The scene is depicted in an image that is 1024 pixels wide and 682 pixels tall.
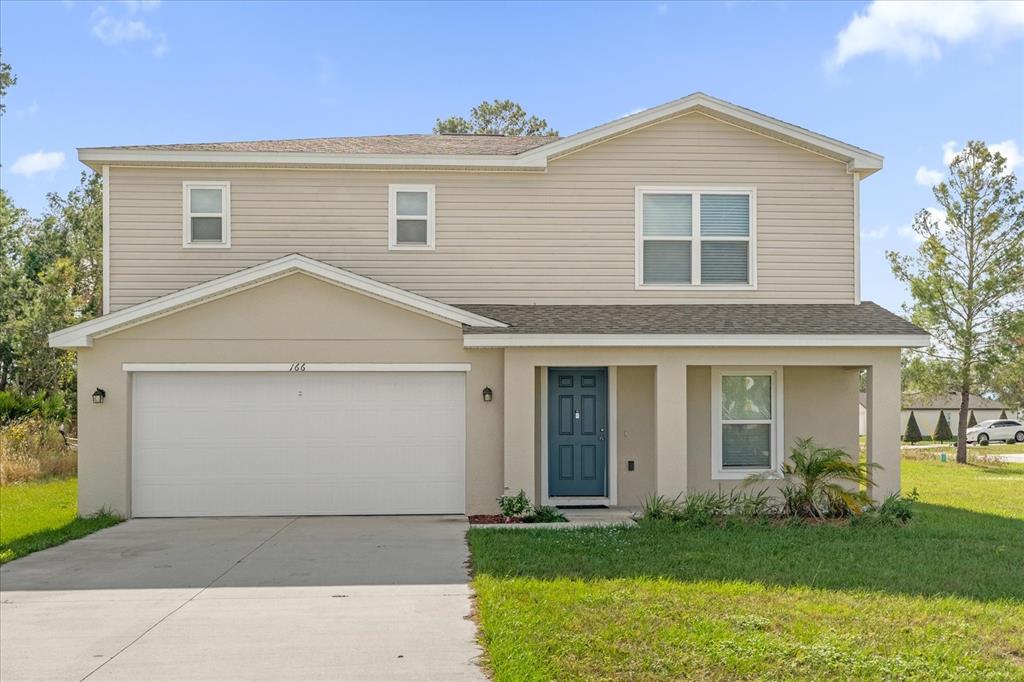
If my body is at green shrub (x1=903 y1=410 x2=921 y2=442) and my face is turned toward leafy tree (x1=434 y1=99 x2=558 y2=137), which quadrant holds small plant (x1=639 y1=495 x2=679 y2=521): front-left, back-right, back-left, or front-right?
front-left

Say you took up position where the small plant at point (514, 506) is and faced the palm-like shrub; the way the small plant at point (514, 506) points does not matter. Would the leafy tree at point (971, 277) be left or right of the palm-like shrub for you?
left

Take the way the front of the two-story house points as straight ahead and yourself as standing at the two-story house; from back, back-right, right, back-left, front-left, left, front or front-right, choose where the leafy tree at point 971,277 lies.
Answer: back-left

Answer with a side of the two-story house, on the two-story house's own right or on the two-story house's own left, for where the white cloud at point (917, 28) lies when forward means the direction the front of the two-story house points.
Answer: on the two-story house's own left

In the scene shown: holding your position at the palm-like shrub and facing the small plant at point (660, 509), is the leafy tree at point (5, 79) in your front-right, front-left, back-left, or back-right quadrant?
front-right

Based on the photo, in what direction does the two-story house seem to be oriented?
toward the camera

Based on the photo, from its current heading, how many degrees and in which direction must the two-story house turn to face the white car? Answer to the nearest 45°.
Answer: approximately 135° to its left

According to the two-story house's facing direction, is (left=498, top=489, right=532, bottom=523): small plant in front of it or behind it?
in front

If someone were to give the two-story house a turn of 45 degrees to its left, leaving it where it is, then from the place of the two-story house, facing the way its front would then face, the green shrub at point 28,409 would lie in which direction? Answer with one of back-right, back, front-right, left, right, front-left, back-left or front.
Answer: back

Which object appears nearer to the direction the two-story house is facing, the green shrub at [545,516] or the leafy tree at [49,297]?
the green shrub

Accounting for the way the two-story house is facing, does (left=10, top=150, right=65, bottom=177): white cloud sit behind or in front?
behind
